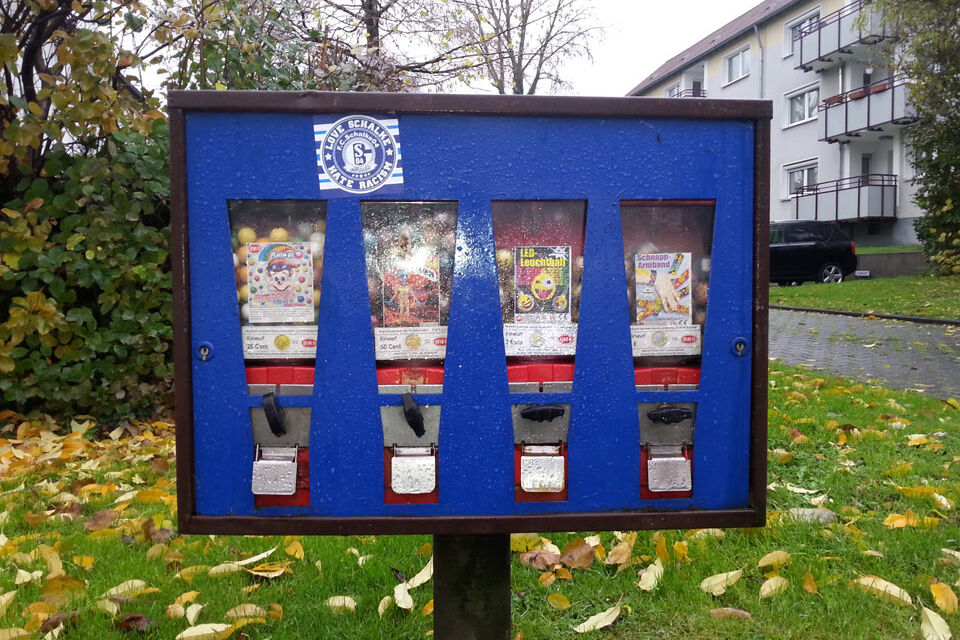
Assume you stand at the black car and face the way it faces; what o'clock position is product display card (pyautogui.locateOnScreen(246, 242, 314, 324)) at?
The product display card is roughly at 9 o'clock from the black car.

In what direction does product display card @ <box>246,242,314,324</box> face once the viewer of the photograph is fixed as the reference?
facing the viewer

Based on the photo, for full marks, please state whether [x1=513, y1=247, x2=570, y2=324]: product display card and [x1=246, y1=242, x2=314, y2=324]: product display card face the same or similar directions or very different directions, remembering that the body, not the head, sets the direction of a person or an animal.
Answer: same or similar directions

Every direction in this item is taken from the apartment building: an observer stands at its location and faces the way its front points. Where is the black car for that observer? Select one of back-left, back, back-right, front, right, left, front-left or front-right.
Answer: front-left

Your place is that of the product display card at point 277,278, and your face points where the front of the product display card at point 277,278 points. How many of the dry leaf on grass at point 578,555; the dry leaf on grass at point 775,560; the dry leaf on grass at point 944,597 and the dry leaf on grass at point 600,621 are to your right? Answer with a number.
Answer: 0

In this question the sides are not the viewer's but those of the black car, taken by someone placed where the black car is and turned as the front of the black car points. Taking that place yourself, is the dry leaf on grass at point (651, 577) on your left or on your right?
on your left

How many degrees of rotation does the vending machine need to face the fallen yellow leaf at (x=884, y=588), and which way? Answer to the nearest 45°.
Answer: approximately 135° to its left

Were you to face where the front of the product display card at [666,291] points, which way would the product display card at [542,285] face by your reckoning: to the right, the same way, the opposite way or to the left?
the same way

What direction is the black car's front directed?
to the viewer's left

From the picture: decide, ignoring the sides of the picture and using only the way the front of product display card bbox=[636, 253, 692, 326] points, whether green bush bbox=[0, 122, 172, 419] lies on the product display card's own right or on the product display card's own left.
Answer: on the product display card's own right

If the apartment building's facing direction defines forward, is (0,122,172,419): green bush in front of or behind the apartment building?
in front

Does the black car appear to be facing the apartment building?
no

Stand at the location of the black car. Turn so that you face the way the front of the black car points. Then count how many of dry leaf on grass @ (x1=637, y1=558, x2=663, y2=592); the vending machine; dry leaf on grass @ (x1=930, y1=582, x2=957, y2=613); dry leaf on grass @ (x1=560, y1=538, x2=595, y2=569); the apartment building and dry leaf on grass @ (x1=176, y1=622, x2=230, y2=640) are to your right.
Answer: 1

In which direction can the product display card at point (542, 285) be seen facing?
toward the camera

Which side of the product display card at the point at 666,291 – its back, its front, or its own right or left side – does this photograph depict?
front

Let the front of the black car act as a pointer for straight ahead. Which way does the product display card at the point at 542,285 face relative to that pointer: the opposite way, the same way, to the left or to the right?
to the left

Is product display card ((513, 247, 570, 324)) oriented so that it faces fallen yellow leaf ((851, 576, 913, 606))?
no
